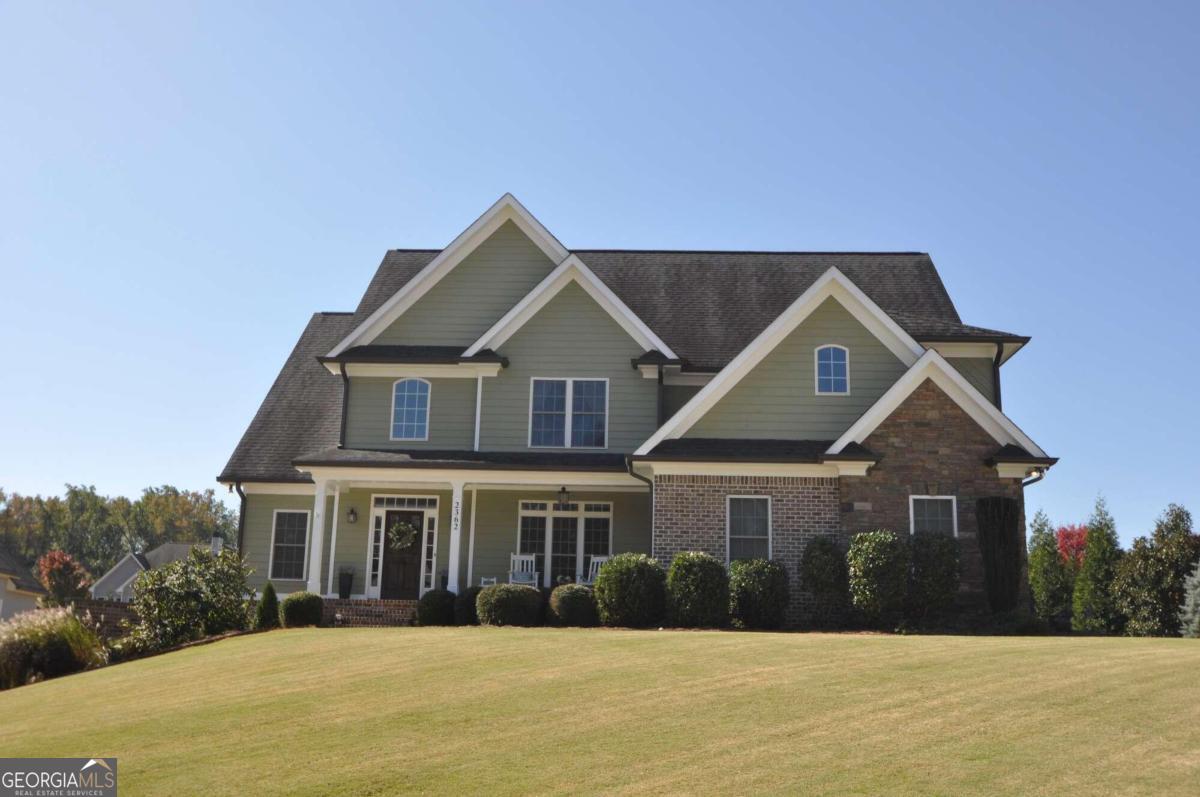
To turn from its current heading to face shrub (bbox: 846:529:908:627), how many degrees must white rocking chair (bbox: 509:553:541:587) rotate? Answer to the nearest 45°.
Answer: approximately 45° to its left

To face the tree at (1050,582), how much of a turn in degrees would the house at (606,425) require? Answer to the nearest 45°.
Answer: approximately 135° to its left

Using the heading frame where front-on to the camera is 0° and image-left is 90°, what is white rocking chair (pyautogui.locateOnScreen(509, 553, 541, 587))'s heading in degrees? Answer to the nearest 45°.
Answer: approximately 0°

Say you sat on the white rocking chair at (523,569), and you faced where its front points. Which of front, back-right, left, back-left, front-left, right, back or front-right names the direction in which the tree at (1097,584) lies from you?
left

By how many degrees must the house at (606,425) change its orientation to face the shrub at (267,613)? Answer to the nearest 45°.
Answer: approximately 45° to its right

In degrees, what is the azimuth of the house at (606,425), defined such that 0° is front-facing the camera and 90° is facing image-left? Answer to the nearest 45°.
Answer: approximately 0°

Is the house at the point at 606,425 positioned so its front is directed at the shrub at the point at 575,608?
yes

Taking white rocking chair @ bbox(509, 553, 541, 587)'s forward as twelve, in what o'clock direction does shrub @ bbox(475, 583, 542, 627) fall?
The shrub is roughly at 12 o'clock from the white rocking chair.
